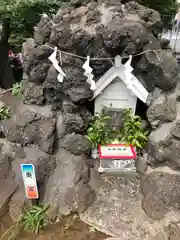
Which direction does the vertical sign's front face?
toward the camera

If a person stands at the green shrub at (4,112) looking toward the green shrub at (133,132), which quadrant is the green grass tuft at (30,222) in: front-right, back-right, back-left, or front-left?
front-right

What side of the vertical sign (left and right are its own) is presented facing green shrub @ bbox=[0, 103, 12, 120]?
back

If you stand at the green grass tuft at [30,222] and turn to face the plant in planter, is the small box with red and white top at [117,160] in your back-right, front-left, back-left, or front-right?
front-right

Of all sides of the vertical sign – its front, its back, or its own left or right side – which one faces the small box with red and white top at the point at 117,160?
left
